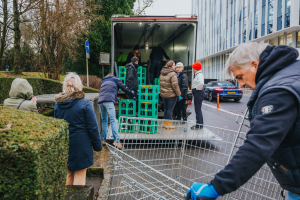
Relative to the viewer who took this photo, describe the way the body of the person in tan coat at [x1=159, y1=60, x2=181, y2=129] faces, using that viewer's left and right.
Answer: facing away from the viewer and to the right of the viewer

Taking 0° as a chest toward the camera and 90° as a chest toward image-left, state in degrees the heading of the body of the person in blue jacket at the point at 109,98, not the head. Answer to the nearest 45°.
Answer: approximately 225°

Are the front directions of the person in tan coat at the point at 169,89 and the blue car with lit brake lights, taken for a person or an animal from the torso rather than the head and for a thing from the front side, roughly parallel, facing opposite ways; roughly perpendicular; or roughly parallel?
roughly perpendicular

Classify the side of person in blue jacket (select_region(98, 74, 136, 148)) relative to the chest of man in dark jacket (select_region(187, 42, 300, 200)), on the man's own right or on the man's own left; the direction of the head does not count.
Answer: on the man's own right

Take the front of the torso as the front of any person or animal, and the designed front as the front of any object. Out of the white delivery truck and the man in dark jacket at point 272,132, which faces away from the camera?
the white delivery truck

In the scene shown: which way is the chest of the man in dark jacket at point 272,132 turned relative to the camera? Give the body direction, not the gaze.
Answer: to the viewer's left

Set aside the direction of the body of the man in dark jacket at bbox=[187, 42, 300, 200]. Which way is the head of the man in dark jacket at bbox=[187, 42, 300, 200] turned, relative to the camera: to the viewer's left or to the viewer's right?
to the viewer's left

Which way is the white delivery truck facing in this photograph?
away from the camera

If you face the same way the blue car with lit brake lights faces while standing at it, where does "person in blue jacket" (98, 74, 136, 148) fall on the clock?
The person in blue jacket is roughly at 8 o'clock from the blue car with lit brake lights.
